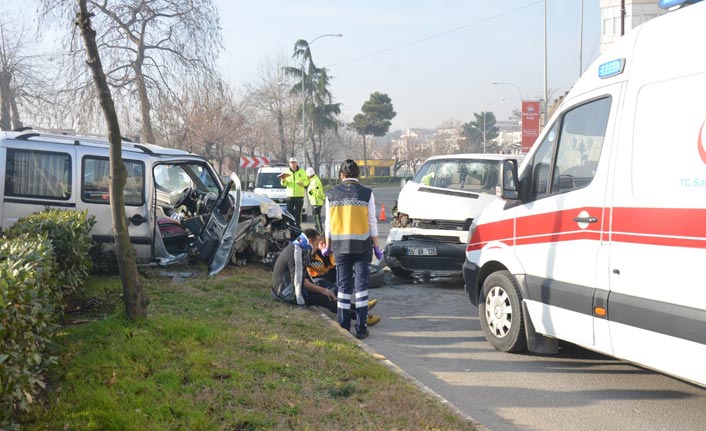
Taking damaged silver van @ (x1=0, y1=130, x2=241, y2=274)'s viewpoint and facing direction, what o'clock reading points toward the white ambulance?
The white ambulance is roughly at 2 o'clock from the damaged silver van.

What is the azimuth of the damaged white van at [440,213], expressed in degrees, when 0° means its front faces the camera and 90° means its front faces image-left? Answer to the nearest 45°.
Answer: approximately 45°

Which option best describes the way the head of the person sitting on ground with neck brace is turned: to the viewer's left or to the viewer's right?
to the viewer's right

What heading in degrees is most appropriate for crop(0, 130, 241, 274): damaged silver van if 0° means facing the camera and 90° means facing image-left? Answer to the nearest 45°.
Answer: approximately 270°

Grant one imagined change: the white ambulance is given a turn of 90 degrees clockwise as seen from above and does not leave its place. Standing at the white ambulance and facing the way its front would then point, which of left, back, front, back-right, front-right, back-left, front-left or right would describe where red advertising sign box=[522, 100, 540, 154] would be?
front-left

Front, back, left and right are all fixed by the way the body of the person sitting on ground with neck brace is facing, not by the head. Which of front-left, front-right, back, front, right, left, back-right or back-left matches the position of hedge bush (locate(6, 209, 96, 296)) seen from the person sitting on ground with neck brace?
back

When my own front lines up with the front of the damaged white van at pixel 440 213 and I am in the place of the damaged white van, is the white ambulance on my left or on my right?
on my left

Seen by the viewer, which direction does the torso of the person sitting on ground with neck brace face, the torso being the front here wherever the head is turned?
to the viewer's right

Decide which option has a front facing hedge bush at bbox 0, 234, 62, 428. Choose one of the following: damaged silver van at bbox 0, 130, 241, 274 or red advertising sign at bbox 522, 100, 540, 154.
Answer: the red advertising sign

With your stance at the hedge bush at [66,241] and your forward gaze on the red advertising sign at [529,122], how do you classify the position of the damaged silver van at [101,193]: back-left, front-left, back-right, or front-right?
front-left

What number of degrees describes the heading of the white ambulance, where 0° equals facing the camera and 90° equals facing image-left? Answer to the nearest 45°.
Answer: approximately 135°

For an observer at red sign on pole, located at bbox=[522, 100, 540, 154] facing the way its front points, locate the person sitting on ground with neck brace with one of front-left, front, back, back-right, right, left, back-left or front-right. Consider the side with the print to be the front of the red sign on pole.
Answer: front

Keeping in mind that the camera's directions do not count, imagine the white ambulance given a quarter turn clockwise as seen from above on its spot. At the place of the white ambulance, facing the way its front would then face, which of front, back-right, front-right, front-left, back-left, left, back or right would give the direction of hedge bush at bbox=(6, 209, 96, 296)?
back-left

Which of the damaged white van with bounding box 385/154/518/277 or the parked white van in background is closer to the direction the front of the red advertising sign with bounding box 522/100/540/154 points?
the damaged white van

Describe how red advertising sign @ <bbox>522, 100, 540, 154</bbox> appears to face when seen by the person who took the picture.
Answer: facing the viewer
